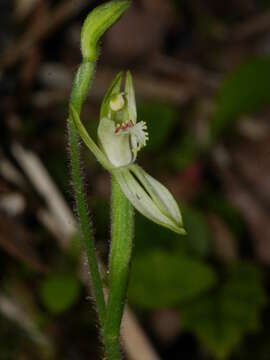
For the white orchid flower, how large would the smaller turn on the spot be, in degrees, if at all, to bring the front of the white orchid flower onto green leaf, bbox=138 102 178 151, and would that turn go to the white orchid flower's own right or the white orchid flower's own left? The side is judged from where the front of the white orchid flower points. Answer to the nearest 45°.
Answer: approximately 135° to the white orchid flower's own left

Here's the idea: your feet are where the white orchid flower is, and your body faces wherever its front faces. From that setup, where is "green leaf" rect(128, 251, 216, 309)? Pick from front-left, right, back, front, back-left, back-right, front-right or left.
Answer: back-left

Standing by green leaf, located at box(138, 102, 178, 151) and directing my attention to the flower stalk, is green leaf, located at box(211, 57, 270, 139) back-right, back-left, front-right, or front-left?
back-left

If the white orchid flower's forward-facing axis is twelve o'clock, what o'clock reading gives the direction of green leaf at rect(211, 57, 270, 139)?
The green leaf is roughly at 8 o'clock from the white orchid flower.

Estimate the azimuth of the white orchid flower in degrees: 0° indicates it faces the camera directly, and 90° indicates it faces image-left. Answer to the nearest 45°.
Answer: approximately 315°

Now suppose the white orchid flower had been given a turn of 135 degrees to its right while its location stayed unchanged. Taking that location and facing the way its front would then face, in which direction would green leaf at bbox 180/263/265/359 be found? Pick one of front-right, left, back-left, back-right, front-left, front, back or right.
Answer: right
